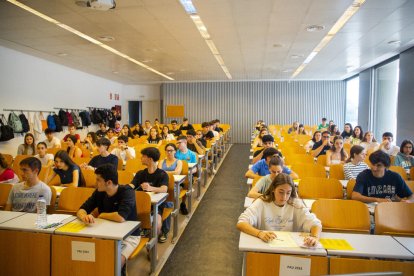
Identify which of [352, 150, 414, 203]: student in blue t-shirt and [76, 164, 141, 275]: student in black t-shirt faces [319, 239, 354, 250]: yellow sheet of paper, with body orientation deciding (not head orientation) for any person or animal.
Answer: the student in blue t-shirt

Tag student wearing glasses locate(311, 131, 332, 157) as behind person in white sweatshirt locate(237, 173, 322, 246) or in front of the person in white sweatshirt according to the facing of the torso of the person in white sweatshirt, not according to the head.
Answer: behind

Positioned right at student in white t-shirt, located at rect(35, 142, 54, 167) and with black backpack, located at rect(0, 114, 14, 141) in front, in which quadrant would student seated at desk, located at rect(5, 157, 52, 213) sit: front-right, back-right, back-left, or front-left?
back-left

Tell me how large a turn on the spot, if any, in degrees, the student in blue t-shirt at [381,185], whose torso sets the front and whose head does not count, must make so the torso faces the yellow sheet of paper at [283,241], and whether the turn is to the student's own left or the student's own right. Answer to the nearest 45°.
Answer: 0° — they already face it

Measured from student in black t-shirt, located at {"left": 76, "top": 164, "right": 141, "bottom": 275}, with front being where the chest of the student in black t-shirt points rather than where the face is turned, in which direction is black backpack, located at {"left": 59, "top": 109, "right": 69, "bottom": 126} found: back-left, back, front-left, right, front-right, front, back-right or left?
back-right
